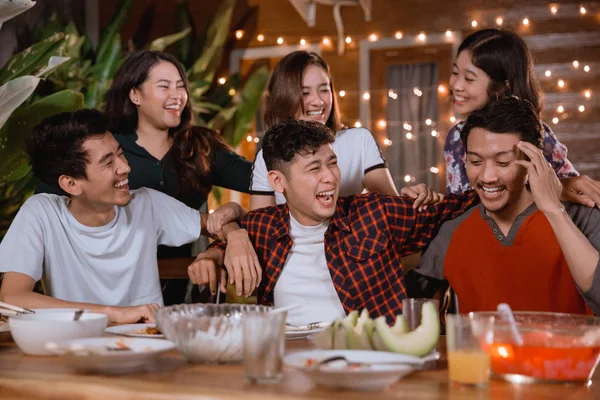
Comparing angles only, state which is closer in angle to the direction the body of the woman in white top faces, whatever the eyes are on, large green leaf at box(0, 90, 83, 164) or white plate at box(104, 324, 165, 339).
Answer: the white plate

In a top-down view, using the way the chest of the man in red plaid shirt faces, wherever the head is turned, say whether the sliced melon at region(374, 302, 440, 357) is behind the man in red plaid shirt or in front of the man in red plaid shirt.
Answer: in front

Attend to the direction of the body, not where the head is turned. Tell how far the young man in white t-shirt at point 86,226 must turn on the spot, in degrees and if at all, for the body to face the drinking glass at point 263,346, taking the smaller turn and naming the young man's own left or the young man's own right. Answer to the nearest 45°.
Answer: approximately 45° to the young man's own right

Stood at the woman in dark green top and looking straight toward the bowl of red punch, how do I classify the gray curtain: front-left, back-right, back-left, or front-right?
back-left

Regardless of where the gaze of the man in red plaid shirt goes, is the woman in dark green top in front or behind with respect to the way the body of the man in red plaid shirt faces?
behind

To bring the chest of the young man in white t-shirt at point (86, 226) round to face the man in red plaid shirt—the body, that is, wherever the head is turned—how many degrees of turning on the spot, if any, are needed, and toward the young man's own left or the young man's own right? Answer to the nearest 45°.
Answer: approximately 45° to the young man's own left

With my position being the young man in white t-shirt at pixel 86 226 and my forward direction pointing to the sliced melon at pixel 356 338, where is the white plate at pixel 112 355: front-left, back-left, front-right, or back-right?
front-right

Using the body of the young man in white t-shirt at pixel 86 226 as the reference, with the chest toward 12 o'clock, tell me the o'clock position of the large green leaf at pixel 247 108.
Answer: The large green leaf is roughly at 8 o'clock from the young man in white t-shirt.

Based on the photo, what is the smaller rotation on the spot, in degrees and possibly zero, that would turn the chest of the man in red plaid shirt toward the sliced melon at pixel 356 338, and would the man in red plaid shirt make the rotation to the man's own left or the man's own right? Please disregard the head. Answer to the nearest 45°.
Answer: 0° — they already face it

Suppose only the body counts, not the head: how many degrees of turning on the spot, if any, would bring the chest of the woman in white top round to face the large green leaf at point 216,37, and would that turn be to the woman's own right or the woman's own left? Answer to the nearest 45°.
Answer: approximately 180°

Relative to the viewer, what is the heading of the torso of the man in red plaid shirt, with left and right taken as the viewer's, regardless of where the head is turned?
facing the viewer

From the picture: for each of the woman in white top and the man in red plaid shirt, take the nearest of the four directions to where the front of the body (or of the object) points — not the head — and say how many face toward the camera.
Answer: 2

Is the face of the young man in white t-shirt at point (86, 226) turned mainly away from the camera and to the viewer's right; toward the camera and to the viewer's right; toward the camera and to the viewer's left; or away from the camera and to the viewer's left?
toward the camera and to the viewer's right

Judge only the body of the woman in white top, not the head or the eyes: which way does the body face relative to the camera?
toward the camera

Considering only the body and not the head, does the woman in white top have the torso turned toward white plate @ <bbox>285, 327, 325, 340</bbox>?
yes

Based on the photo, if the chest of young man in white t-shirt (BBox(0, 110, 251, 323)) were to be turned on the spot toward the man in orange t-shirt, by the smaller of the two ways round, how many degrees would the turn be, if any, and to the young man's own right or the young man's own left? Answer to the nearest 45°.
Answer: approximately 45° to the young man's own left
